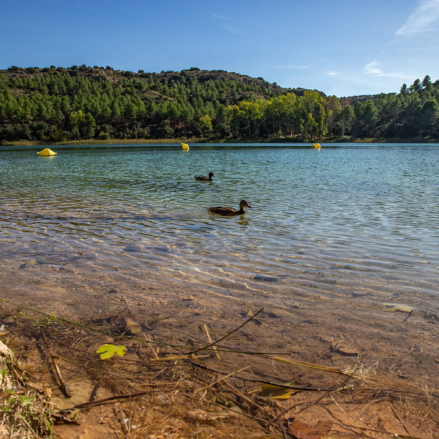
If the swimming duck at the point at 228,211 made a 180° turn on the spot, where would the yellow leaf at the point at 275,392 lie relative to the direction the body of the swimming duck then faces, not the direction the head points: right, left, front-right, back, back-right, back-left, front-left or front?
left

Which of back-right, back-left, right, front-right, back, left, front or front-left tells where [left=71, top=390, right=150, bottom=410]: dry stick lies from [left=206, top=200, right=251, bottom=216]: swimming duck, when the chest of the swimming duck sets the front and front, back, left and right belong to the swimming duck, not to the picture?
right

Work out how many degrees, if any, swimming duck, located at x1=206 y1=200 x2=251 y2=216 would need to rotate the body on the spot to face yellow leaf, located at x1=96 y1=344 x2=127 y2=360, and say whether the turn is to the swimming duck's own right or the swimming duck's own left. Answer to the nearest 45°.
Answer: approximately 90° to the swimming duck's own right

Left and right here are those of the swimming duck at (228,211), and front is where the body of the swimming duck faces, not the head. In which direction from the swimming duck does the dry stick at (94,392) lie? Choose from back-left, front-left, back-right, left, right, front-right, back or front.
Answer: right

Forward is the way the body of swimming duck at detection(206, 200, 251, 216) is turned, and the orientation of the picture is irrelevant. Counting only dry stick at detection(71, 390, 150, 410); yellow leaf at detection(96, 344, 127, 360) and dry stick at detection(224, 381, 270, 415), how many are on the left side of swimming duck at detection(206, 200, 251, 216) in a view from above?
0

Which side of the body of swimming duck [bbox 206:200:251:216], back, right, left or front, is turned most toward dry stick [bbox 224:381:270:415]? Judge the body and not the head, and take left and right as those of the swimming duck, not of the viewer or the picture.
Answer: right

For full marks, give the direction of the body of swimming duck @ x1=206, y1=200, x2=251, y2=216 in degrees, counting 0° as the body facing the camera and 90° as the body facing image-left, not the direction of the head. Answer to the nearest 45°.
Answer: approximately 270°

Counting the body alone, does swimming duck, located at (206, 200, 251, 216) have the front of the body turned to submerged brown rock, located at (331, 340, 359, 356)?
no
